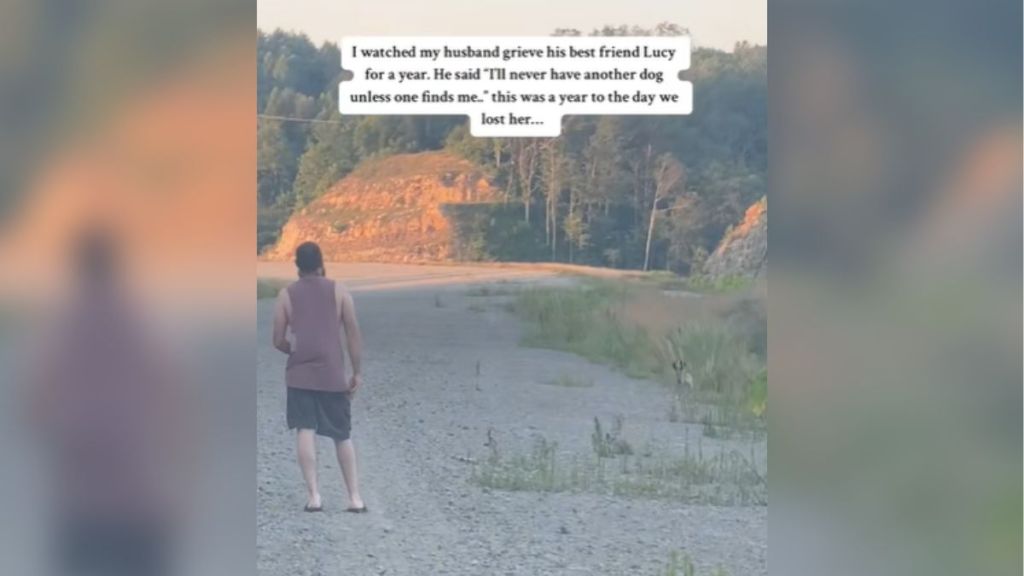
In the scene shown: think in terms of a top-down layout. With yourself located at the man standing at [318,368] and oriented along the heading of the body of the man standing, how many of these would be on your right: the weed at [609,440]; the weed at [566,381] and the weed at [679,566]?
3

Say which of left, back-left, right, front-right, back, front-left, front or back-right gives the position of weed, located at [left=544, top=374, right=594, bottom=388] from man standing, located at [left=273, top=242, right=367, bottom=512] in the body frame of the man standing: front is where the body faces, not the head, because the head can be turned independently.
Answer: right

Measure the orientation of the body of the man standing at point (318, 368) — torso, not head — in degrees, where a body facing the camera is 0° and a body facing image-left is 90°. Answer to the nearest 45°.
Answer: approximately 180°

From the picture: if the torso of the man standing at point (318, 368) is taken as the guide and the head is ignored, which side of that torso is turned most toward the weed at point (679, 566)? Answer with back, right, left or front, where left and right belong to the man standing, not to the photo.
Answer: right

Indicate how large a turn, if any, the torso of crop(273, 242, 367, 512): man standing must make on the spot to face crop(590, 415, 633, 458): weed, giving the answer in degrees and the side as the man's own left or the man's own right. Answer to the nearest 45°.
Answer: approximately 90° to the man's own right
